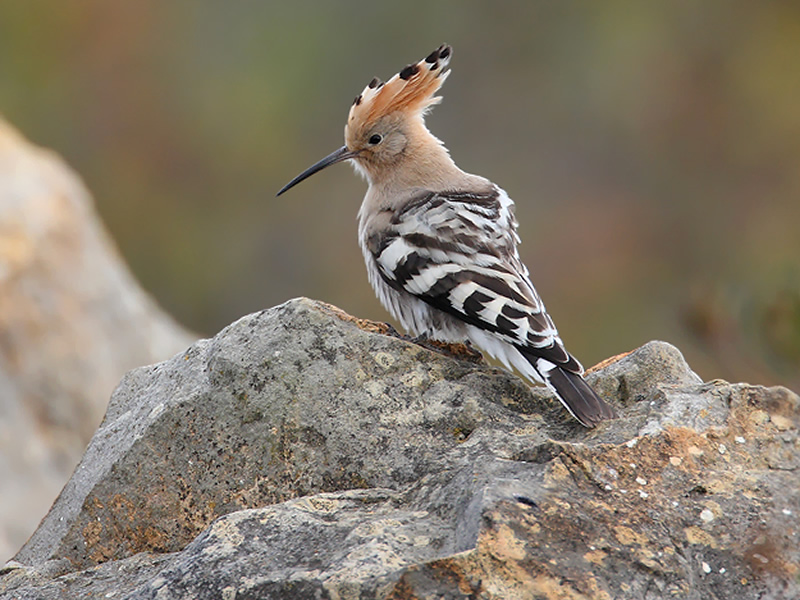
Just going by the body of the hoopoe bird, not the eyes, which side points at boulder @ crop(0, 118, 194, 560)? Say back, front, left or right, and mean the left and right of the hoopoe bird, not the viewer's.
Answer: front

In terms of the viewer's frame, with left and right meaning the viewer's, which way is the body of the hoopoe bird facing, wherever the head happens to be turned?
facing away from the viewer and to the left of the viewer
